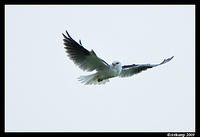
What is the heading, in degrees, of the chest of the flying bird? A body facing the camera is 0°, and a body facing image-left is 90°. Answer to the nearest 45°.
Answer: approximately 315°
